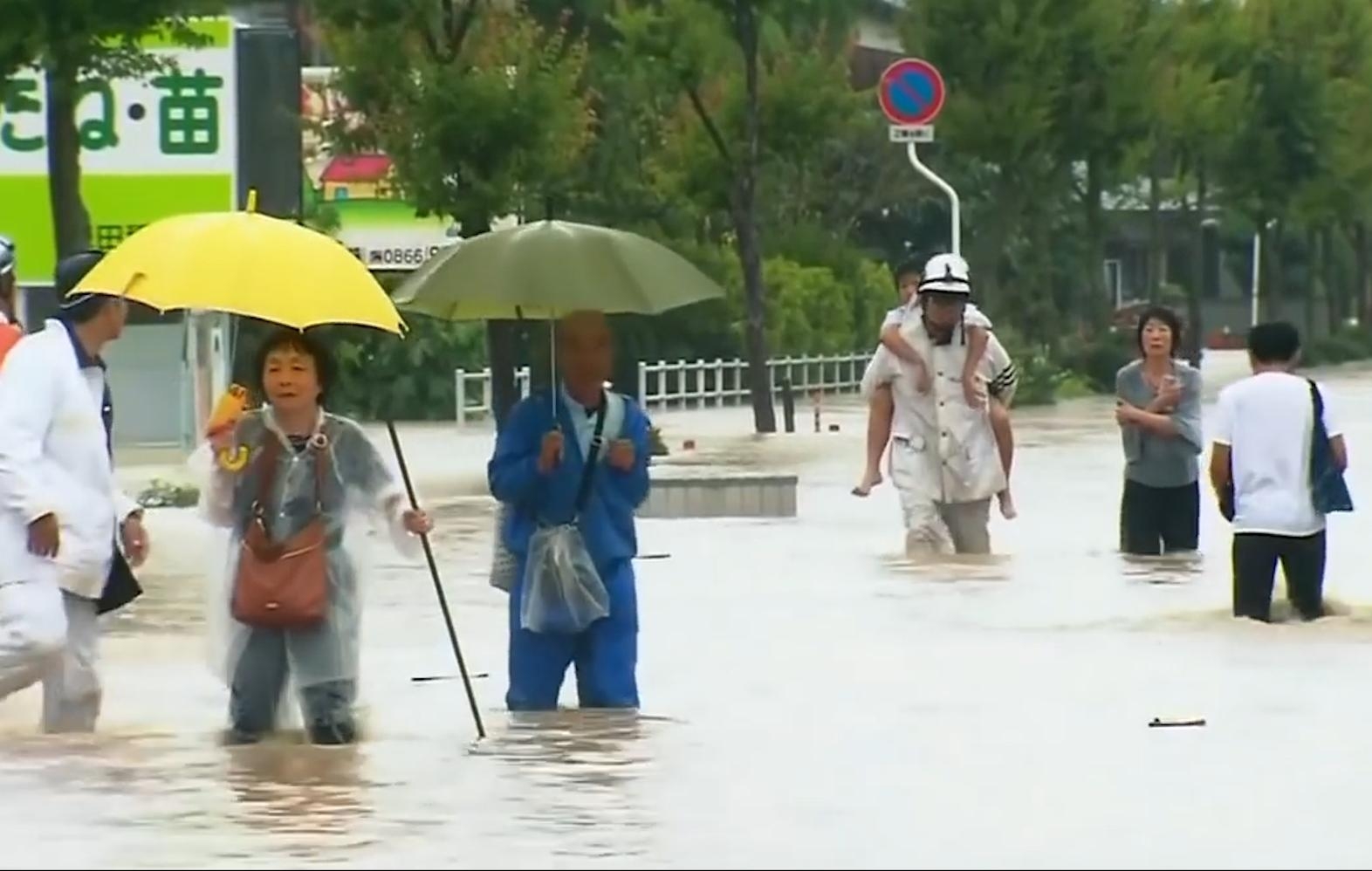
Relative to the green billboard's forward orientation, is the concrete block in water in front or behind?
in front

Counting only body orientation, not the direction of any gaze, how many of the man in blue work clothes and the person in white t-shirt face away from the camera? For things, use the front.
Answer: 1

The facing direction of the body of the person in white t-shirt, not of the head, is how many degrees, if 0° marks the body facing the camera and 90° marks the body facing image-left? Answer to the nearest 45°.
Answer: approximately 180°

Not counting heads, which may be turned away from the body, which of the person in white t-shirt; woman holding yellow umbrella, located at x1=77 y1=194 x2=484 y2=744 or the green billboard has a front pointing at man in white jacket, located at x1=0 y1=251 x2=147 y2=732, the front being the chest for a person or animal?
the green billboard

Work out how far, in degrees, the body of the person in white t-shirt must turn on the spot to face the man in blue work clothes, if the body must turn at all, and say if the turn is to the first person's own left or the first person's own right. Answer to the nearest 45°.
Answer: approximately 135° to the first person's own left

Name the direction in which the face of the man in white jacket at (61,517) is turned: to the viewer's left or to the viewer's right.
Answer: to the viewer's right

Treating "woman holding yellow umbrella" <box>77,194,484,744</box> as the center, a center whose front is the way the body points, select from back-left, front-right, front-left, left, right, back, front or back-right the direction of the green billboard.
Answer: back
